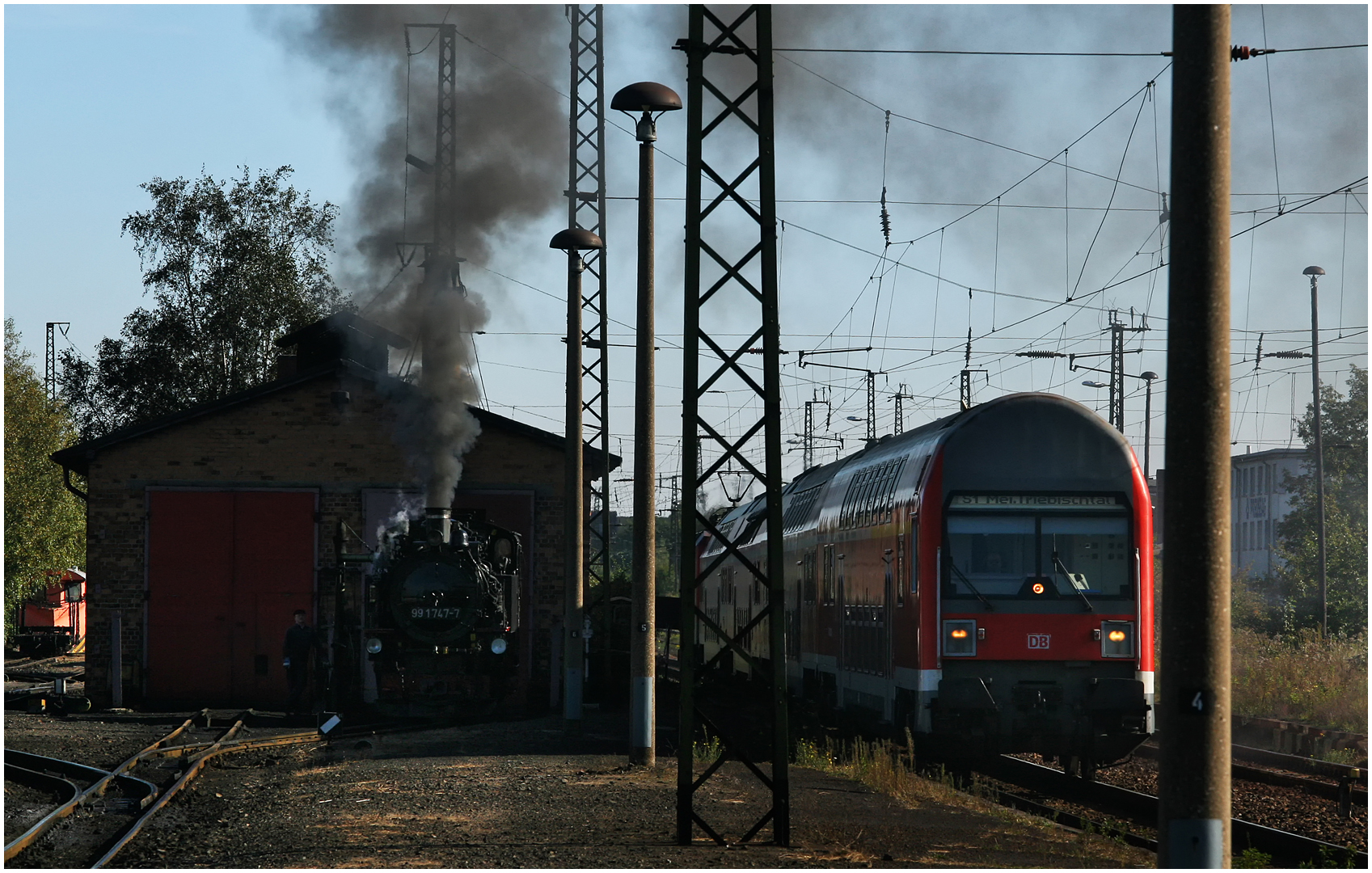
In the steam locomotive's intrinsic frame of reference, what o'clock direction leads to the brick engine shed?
The brick engine shed is roughly at 5 o'clock from the steam locomotive.

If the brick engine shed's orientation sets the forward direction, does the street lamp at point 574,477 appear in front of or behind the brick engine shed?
in front

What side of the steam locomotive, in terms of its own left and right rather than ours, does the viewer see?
front

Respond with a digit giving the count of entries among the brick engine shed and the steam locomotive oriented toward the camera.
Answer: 2

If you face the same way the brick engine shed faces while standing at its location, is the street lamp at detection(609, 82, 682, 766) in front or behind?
in front

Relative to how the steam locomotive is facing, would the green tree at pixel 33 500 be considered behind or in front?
behind

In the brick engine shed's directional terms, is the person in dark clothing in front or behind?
in front

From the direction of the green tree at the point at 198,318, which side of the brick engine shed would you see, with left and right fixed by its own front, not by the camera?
back

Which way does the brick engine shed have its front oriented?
toward the camera
